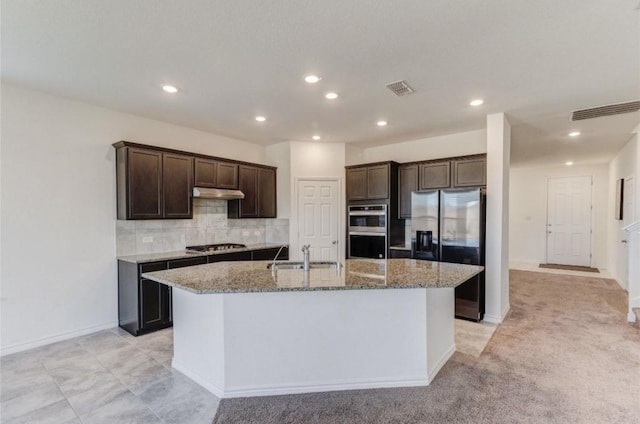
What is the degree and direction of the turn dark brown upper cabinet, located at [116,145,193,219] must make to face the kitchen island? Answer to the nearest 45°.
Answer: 0° — it already faces it

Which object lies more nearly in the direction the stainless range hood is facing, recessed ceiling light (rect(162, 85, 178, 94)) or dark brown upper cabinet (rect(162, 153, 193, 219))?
the recessed ceiling light

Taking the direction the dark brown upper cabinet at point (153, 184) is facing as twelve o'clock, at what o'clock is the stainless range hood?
The stainless range hood is roughly at 10 o'clock from the dark brown upper cabinet.

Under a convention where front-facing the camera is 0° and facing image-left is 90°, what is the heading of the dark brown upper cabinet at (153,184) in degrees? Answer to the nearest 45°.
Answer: approximately 315°

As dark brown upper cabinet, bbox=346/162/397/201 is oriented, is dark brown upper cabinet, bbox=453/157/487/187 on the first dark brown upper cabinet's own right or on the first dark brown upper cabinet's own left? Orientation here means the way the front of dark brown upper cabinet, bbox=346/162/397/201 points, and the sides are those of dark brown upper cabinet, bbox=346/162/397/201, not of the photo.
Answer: on the first dark brown upper cabinet's own left

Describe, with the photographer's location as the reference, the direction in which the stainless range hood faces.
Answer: facing the viewer and to the right of the viewer

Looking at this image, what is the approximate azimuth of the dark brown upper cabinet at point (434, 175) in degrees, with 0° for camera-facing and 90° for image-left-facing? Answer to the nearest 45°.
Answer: approximately 0°

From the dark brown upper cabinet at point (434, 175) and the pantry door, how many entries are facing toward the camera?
2

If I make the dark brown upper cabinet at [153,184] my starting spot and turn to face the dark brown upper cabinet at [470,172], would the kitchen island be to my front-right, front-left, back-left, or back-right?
front-right

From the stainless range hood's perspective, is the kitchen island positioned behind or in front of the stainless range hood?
in front

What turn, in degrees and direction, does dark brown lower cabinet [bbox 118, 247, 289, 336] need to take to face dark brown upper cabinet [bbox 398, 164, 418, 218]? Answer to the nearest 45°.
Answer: approximately 45° to its left

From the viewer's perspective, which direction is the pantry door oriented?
toward the camera

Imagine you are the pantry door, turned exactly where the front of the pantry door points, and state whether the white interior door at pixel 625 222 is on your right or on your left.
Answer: on your left

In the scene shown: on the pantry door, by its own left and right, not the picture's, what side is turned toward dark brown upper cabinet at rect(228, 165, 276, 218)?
right

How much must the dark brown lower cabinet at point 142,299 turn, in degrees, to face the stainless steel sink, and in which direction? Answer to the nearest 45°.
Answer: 0° — it already faces it
